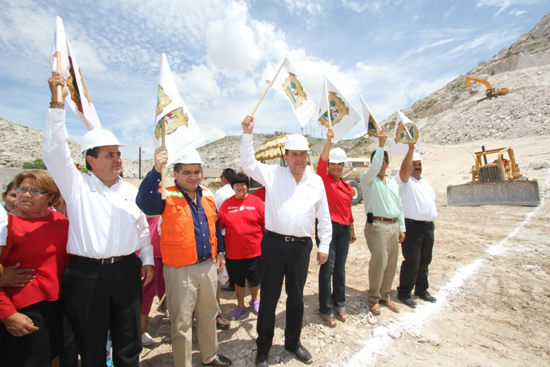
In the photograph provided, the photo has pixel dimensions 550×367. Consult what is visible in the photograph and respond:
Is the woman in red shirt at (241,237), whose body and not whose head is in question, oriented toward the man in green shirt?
no

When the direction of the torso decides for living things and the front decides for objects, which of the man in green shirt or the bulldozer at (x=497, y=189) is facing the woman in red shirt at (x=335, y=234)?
the bulldozer

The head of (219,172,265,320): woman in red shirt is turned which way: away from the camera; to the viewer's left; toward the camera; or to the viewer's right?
toward the camera

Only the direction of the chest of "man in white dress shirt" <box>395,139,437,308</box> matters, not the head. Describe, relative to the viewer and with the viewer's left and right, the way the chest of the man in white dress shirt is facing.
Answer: facing the viewer and to the right of the viewer

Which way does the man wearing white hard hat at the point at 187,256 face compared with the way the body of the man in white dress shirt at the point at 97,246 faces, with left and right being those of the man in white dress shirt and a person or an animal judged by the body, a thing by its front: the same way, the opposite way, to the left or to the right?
the same way

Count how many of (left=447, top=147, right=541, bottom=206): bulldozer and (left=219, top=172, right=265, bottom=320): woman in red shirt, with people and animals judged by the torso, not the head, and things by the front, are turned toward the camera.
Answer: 2

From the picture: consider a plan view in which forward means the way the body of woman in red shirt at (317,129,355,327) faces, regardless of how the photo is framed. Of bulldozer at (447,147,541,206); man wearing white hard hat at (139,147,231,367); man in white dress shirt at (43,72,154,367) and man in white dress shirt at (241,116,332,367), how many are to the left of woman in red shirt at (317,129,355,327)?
1

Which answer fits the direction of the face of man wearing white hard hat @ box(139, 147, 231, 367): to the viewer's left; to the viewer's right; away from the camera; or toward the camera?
toward the camera

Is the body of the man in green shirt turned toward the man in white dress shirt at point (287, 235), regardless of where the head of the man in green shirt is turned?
no

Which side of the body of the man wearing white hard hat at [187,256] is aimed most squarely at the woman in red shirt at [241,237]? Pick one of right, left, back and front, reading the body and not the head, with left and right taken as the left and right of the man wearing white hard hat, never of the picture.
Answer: left

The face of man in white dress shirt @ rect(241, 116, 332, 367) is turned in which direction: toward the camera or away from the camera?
toward the camera

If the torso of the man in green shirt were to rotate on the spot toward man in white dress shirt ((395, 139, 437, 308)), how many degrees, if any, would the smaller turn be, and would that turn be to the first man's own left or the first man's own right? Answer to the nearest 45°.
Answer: approximately 90° to the first man's own left

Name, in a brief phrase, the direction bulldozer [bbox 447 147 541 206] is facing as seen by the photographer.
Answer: facing the viewer

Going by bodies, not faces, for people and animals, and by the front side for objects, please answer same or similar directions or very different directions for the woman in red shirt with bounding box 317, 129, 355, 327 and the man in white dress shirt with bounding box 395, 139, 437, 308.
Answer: same or similar directions

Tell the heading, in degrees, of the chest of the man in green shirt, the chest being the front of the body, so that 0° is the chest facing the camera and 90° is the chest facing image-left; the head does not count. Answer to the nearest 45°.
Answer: approximately 315°

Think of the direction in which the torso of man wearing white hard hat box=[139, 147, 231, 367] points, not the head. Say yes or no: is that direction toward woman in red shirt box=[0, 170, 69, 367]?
no

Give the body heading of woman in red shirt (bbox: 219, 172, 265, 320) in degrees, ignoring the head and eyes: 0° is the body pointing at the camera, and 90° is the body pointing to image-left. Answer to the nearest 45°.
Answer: approximately 0°

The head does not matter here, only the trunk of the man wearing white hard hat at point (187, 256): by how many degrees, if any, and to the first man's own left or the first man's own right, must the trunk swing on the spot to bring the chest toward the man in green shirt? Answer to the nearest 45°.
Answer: approximately 45° to the first man's own left
